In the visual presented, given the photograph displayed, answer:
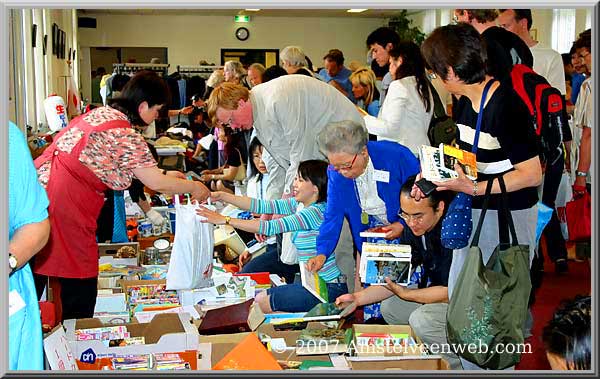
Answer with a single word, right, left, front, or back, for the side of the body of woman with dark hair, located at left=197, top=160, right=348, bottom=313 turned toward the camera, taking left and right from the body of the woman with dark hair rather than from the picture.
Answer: left

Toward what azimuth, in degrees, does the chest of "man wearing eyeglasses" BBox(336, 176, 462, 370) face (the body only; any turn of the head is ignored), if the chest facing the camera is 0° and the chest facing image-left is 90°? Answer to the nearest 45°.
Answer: approximately 45°

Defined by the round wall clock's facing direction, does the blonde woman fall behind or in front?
in front

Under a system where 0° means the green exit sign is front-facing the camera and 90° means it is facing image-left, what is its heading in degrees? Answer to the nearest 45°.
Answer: approximately 0°

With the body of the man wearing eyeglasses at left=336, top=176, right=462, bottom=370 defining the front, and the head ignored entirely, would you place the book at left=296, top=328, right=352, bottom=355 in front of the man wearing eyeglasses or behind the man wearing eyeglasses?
in front

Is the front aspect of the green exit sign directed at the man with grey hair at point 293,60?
yes

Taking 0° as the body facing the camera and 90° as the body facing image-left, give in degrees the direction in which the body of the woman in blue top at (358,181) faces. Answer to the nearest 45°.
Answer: approximately 45°

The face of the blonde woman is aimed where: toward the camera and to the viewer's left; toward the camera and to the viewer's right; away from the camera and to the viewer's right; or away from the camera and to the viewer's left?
toward the camera and to the viewer's left

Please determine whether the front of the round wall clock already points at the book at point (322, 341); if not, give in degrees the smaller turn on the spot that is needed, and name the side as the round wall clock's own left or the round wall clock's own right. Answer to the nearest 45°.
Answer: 0° — it already faces it

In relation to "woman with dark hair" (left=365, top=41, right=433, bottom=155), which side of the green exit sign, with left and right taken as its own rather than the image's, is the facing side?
front

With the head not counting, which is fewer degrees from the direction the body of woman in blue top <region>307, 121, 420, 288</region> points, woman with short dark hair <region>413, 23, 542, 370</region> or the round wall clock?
the woman with short dark hair

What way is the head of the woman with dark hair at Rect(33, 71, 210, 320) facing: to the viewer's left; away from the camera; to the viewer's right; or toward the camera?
to the viewer's right
